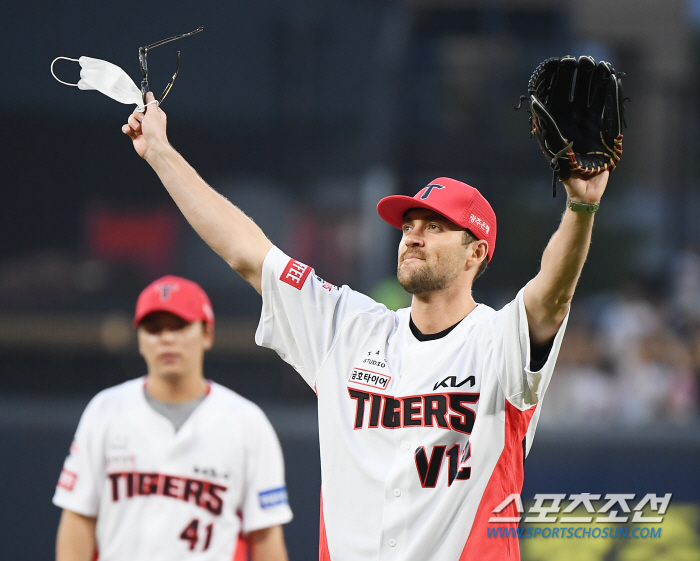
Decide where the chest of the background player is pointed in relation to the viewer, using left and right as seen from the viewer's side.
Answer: facing the viewer

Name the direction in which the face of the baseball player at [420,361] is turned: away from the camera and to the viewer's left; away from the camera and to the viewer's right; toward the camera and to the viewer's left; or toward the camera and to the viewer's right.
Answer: toward the camera and to the viewer's left
